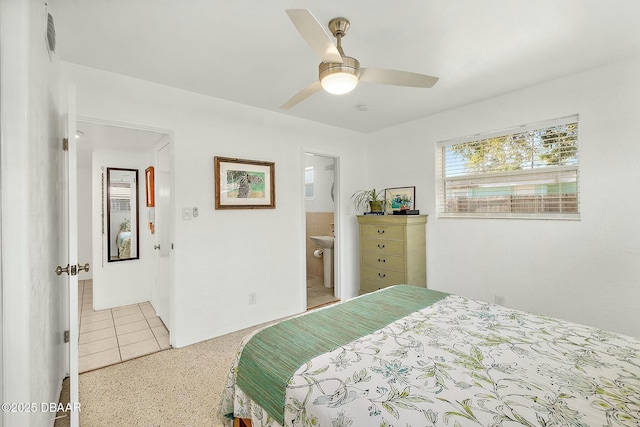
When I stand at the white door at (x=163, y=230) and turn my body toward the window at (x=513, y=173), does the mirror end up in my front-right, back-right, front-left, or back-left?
back-left

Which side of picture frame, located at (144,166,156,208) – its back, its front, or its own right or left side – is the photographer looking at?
left

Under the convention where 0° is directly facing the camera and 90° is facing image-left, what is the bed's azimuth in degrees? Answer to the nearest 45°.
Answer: approximately 135°

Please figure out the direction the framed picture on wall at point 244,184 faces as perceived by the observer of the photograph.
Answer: facing the viewer and to the right of the viewer

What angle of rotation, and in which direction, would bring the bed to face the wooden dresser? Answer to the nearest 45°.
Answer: approximately 45° to its right

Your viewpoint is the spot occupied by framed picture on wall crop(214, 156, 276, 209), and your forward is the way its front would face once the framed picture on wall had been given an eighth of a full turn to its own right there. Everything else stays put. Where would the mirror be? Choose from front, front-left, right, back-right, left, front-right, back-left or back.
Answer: back-right

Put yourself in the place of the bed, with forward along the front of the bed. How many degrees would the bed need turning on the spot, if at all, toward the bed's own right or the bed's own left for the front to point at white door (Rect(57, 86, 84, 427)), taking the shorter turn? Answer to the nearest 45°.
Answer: approximately 45° to the bed's own left

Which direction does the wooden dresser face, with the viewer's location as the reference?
facing the viewer and to the left of the viewer

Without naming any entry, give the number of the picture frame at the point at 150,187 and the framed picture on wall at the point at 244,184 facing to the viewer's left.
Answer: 1

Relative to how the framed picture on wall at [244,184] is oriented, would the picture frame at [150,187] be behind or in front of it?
behind

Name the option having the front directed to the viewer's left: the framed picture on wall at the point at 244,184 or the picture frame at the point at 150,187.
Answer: the picture frame

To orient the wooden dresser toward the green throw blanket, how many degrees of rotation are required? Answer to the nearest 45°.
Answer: approximately 45° to its left

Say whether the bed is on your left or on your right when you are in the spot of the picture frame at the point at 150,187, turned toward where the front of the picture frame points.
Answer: on your left

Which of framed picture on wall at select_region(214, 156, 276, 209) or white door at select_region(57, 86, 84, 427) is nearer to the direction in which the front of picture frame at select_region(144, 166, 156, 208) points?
the white door
